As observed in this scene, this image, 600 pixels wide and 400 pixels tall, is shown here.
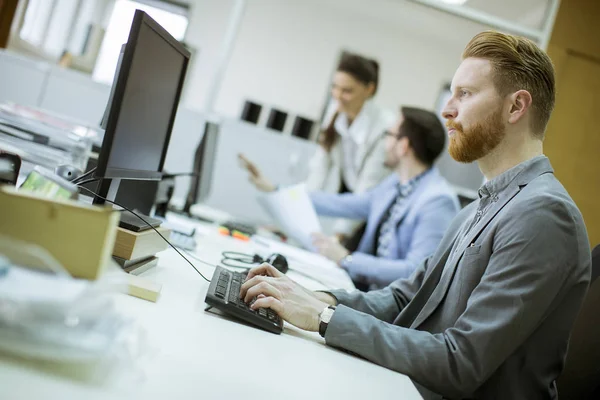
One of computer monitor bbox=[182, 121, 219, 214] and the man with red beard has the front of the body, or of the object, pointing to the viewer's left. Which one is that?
the man with red beard

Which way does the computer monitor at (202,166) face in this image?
to the viewer's right

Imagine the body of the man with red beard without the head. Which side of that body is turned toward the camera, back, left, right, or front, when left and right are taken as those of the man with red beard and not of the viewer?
left

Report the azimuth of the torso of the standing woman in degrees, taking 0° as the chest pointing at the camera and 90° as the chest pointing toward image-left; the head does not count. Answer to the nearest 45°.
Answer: approximately 45°

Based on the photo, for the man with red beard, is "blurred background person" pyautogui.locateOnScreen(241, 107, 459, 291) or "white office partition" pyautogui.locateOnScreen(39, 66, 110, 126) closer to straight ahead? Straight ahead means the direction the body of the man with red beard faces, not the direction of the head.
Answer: the white office partition

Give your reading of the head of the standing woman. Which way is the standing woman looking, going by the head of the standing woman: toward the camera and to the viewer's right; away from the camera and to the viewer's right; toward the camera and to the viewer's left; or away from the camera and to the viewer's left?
toward the camera and to the viewer's left

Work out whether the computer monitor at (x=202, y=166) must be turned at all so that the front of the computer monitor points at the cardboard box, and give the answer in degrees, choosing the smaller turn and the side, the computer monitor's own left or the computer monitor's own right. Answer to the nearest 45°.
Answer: approximately 90° to the computer monitor's own right

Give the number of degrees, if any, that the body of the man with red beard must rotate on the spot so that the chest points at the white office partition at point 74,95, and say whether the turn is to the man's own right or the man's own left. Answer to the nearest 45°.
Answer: approximately 45° to the man's own right

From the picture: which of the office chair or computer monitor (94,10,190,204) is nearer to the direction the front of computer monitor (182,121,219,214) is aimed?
the office chair

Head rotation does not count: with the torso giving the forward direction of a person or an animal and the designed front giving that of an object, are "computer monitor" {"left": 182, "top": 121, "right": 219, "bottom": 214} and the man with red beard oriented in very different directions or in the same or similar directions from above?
very different directions

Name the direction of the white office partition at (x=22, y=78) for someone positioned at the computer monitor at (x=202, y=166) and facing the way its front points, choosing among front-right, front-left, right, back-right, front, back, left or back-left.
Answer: back-left

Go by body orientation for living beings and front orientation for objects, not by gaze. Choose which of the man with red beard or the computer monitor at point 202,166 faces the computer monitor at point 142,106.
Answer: the man with red beard

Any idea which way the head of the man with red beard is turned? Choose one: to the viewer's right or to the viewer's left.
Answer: to the viewer's left

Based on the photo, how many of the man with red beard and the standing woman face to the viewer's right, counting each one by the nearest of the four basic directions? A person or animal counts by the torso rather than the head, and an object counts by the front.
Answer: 0

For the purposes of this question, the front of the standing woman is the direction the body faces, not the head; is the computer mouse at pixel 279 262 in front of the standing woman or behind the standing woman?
in front

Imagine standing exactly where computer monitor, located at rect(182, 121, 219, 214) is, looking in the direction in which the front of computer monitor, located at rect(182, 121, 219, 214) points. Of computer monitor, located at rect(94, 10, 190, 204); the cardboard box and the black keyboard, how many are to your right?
3

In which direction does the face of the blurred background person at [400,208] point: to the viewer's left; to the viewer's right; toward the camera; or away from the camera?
to the viewer's left

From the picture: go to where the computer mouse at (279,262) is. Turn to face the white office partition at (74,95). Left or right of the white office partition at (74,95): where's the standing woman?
right

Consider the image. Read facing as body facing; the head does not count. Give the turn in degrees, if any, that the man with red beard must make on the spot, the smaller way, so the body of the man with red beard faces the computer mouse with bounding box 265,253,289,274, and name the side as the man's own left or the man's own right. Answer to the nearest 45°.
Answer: approximately 45° to the man's own right
